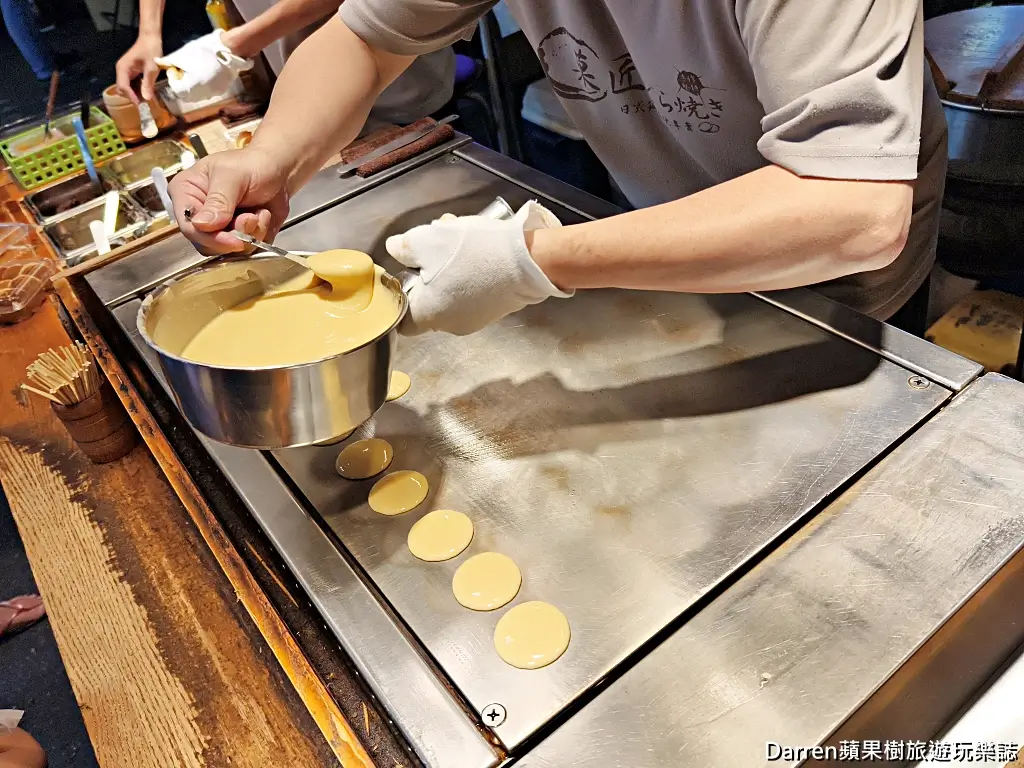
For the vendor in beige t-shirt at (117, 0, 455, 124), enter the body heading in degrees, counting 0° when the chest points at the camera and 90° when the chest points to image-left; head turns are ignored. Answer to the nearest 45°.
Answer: approximately 45°

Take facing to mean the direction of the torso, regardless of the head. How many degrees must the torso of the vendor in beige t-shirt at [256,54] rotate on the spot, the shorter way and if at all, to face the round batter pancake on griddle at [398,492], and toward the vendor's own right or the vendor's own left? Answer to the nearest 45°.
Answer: approximately 45° to the vendor's own left

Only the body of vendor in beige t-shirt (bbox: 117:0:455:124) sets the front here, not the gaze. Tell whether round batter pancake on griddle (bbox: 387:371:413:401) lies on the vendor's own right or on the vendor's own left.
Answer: on the vendor's own left

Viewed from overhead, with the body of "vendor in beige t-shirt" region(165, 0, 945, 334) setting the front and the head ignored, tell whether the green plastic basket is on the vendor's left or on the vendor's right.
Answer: on the vendor's right
